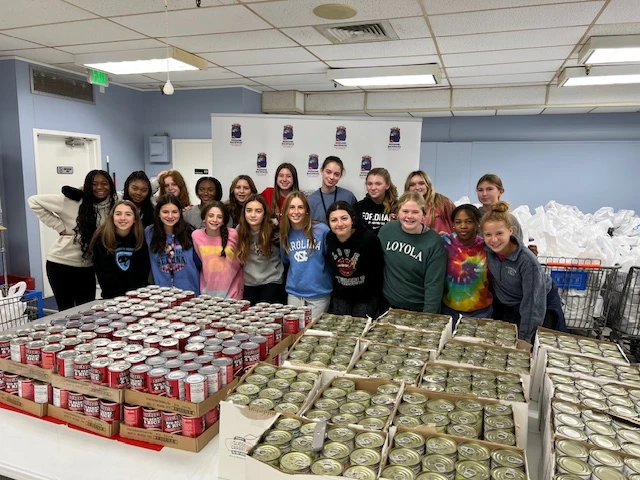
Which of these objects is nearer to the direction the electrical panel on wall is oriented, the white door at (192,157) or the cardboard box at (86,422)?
the cardboard box

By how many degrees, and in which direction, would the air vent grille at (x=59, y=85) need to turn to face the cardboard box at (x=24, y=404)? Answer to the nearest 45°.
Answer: approximately 45° to its right

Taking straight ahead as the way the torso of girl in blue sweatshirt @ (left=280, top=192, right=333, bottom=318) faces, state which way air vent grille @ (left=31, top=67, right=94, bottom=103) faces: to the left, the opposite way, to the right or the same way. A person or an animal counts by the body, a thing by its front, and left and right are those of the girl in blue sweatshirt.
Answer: to the left

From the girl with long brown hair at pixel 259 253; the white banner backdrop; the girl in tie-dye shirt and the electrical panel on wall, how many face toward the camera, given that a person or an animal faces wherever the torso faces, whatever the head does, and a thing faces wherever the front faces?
4

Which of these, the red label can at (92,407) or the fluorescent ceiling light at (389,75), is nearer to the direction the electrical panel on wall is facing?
the red label can

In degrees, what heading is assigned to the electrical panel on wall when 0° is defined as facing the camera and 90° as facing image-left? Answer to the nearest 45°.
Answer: approximately 0°

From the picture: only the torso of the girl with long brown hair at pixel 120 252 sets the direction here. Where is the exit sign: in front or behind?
behind

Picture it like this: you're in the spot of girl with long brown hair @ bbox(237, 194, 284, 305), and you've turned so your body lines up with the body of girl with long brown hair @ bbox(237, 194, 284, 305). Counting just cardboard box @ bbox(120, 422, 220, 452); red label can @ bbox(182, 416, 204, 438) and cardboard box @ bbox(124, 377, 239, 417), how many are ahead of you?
3

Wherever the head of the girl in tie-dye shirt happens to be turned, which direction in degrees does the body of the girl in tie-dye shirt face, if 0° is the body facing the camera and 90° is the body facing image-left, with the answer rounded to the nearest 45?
approximately 0°

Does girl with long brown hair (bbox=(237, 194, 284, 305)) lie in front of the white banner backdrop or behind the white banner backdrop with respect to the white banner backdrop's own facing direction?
in front
